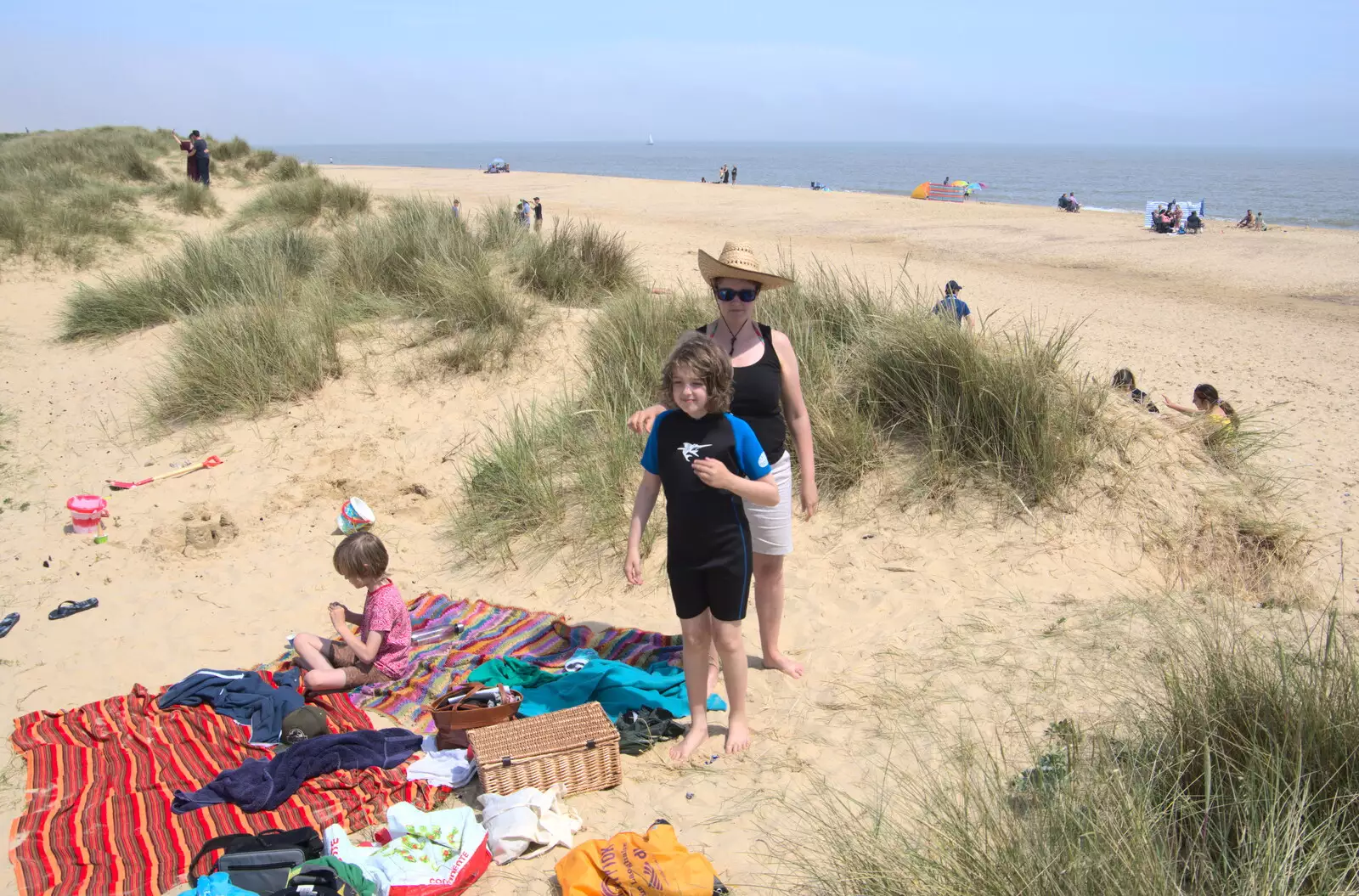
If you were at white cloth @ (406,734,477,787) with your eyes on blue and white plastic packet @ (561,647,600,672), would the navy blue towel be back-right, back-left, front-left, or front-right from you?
back-left

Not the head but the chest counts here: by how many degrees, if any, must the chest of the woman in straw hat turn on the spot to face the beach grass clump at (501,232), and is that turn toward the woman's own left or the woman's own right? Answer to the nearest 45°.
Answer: approximately 180°

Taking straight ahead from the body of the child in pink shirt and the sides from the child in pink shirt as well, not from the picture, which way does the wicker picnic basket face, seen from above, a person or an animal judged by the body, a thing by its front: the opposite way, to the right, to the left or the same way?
to the left

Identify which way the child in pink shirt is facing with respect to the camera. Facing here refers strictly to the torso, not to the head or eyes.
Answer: to the viewer's left

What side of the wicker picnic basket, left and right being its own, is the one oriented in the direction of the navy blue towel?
right

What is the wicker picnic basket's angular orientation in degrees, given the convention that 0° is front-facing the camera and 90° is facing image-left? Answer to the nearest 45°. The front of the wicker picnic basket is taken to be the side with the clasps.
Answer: approximately 0°
